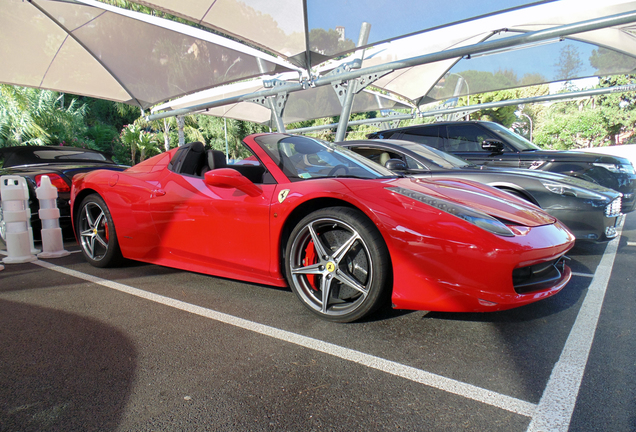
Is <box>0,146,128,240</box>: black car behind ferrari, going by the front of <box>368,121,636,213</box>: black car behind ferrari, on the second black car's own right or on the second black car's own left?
on the second black car's own right

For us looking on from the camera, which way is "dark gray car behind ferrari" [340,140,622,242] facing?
facing the viewer and to the right of the viewer

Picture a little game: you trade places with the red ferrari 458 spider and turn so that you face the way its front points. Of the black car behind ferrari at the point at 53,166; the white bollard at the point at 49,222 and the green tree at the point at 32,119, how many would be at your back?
3

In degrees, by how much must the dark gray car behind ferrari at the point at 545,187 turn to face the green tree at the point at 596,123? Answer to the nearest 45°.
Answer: approximately 135° to its left

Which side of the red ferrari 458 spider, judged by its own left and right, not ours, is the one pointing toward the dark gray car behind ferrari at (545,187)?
left

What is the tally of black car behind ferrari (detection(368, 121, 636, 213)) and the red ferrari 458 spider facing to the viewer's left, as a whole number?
0

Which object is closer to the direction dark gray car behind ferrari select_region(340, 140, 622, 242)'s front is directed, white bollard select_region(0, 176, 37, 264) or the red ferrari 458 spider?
the red ferrari 458 spider

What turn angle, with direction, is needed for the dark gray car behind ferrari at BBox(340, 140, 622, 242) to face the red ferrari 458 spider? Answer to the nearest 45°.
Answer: approximately 90° to its right
